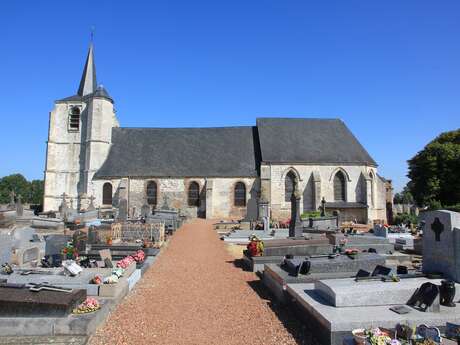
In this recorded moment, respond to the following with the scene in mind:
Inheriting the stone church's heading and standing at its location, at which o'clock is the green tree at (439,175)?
The green tree is roughly at 9 o'clock from the stone church.

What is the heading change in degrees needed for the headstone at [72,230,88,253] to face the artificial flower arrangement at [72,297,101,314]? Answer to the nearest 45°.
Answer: approximately 45° to its right

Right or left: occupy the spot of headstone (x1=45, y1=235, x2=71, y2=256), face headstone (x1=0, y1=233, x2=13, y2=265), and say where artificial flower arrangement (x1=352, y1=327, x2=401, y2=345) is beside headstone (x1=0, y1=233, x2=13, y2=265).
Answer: left

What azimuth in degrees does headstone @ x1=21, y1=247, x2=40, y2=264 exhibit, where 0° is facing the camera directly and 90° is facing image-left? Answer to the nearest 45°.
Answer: approximately 315°

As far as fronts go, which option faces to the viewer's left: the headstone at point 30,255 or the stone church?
the stone church

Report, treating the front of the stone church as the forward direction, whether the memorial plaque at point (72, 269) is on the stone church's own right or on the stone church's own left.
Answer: on the stone church's own left

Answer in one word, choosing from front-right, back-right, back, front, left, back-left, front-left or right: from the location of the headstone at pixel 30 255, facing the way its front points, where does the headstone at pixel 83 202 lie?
back-left

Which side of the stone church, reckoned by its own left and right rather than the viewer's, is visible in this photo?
left

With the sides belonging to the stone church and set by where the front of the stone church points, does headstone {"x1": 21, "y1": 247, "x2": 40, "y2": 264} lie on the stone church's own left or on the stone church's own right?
on the stone church's own left

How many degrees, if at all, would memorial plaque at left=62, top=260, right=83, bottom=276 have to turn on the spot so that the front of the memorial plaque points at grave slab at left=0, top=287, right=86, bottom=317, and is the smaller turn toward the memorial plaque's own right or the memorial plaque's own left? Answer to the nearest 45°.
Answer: approximately 45° to the memorial plaque's own right
